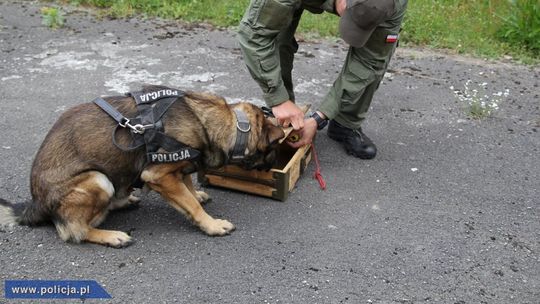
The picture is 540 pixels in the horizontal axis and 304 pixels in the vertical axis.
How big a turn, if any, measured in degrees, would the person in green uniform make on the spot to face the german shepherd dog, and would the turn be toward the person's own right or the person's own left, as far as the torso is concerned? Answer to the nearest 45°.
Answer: approximately 45° to the person's own right

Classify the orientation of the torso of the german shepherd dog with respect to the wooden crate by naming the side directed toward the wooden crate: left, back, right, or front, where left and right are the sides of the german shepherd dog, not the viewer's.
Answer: front

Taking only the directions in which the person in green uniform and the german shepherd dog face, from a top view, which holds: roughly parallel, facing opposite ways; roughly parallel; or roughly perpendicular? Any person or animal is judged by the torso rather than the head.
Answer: roughly perpendicular

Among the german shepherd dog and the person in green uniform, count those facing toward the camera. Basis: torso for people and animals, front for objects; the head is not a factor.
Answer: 1

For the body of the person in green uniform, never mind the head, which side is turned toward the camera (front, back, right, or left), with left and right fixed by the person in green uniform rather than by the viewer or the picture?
front

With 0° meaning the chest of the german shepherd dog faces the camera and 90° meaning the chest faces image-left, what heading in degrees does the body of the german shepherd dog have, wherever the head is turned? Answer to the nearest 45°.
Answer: approximately 270°
